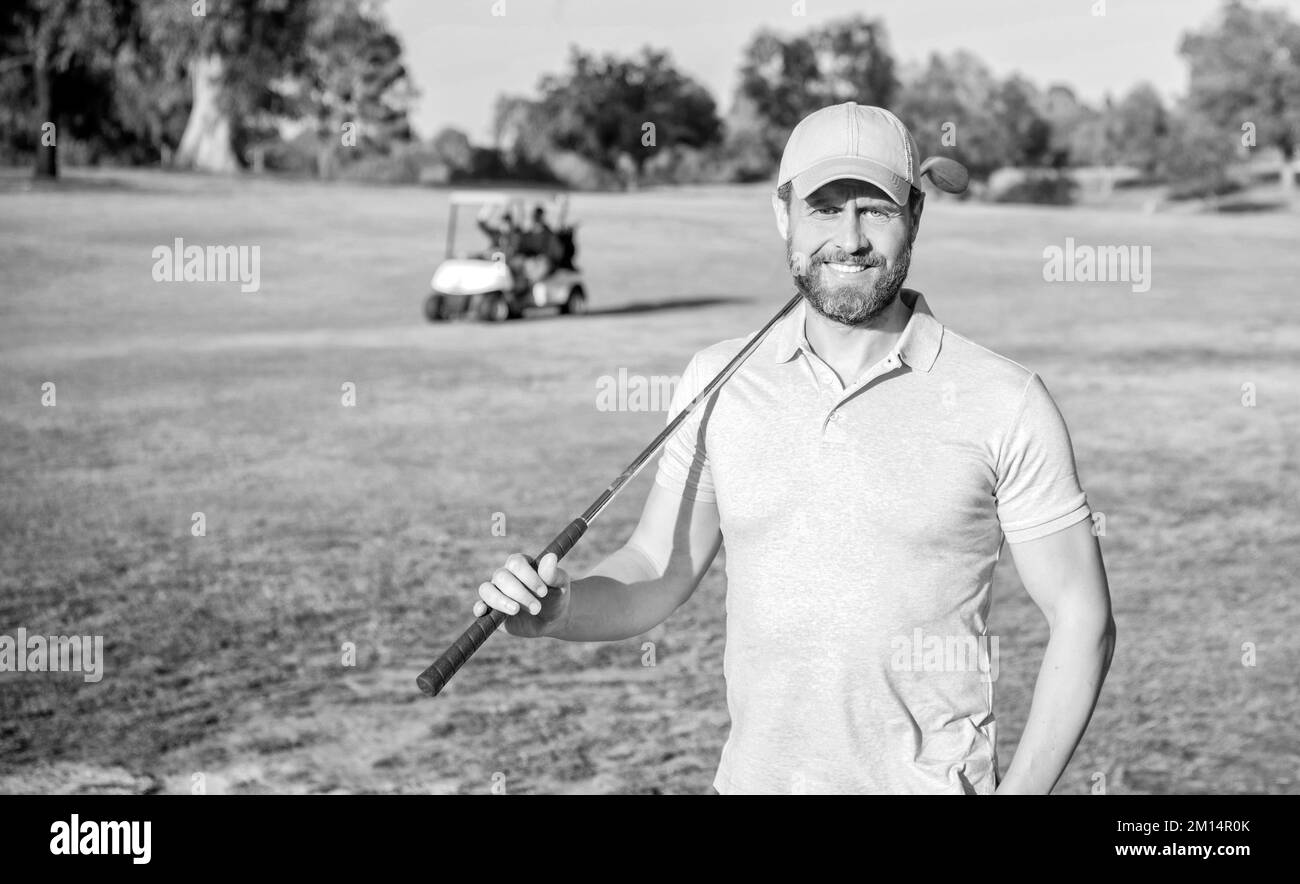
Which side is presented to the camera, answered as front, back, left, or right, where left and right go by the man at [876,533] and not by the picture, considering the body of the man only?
front

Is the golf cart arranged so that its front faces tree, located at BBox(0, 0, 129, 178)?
no

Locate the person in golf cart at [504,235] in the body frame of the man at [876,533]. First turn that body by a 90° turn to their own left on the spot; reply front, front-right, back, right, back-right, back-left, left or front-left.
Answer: left

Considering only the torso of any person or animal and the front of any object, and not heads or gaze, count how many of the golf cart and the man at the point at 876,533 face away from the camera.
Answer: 0

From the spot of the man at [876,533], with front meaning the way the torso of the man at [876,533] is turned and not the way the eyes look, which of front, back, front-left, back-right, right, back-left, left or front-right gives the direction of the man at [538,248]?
back

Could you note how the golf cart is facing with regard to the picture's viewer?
facing the viewer and to the left of the viewer

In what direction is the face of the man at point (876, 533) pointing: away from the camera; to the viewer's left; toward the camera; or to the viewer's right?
toward the camera

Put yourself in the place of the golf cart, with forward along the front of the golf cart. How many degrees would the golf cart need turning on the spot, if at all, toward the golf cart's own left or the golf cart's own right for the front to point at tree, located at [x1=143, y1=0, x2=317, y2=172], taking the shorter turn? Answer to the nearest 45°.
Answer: approximately 135° to the golf cart's own right
